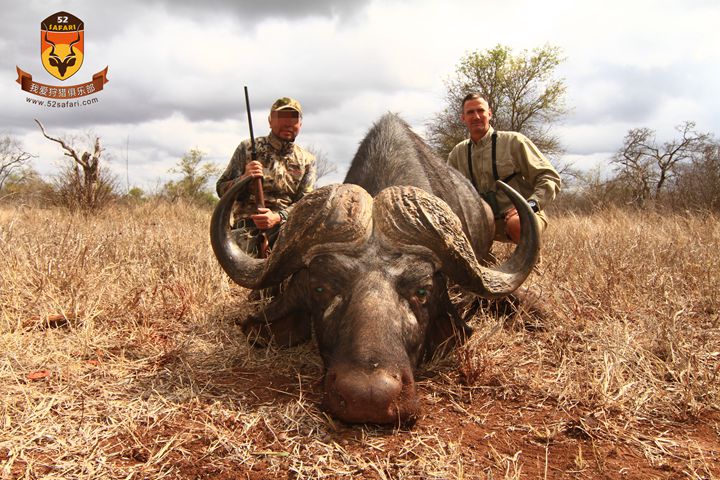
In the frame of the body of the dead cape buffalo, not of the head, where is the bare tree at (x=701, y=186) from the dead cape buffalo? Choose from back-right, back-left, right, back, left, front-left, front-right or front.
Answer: back-left

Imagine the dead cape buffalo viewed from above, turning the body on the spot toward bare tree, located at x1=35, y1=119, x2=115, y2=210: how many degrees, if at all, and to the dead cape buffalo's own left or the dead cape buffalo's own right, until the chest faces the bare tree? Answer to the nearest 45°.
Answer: approximately 135° to the dead cape buffalo's own right

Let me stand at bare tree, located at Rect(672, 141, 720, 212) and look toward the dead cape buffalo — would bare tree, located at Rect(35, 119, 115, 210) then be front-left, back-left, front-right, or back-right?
front-right

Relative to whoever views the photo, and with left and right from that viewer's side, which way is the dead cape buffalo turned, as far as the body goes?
facing the viewer

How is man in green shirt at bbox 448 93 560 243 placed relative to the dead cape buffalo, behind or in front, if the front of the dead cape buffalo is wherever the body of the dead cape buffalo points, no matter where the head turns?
behind

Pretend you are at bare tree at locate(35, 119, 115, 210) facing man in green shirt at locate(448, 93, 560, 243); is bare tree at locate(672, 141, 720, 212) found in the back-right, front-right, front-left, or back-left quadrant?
front-left
